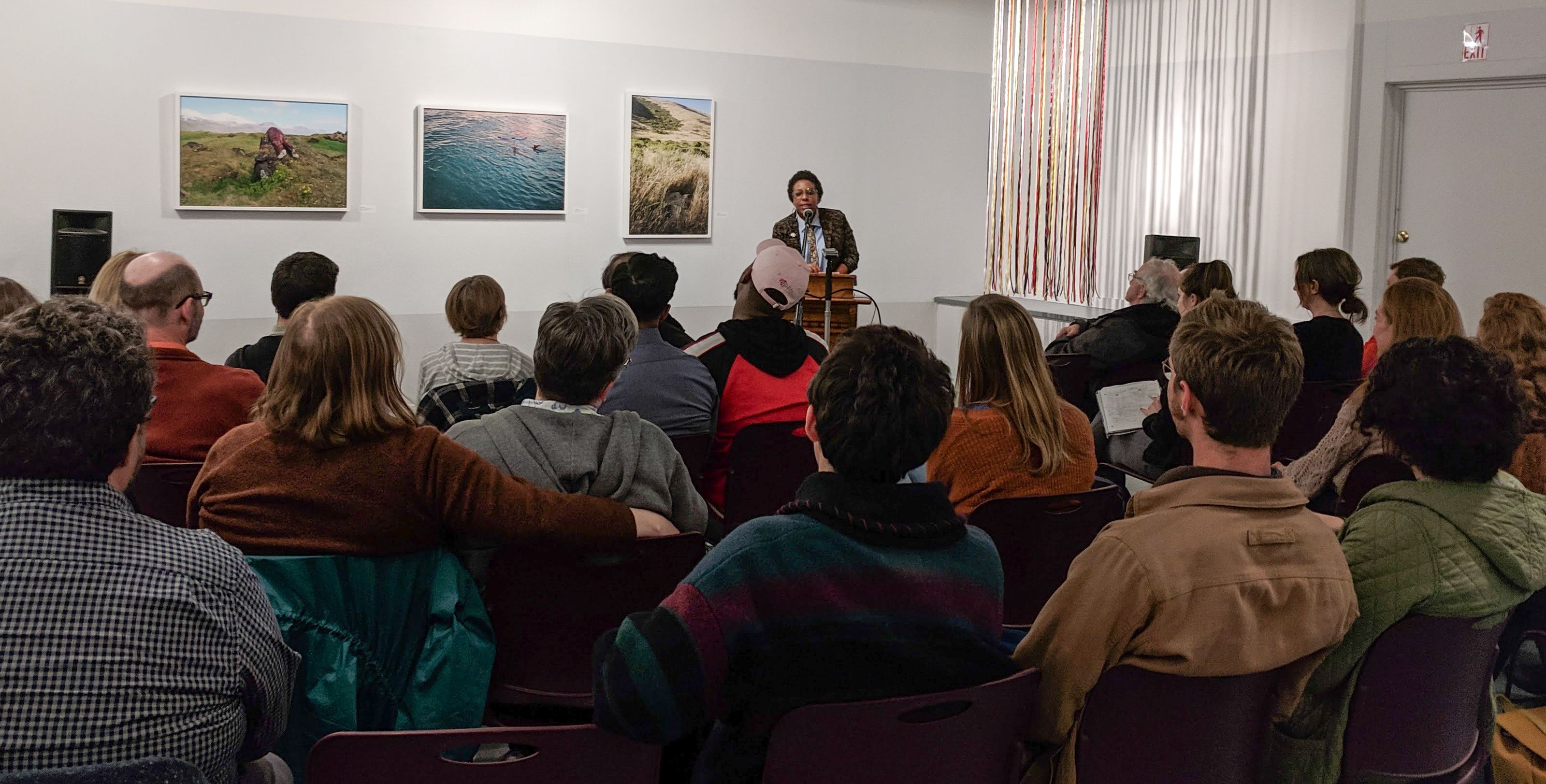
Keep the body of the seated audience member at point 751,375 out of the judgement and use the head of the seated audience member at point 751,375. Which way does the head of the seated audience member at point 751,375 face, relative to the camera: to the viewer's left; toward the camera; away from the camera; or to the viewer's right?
away from the camera

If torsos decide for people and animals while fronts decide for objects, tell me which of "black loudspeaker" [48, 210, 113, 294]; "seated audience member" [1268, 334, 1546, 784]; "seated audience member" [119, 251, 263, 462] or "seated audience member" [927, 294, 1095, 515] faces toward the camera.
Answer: the black loudspeaker

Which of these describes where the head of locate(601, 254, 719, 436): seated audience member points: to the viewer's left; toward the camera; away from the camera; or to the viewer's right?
away from the camera

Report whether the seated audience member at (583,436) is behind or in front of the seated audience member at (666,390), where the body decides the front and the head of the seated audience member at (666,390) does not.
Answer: behind

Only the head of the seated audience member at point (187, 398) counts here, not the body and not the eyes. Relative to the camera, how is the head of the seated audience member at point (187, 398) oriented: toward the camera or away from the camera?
away from the camera

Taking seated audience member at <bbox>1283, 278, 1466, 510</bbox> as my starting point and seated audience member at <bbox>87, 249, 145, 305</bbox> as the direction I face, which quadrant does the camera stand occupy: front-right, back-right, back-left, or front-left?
front-right

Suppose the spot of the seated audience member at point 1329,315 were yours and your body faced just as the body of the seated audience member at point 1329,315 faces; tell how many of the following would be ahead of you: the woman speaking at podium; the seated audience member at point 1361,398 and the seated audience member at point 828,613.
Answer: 1

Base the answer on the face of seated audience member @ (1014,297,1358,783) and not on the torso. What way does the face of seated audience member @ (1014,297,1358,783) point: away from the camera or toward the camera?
away from the camera

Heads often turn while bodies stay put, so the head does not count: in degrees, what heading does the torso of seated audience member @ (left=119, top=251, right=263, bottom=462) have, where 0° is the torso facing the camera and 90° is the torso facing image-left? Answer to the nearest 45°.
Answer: approximately 225°

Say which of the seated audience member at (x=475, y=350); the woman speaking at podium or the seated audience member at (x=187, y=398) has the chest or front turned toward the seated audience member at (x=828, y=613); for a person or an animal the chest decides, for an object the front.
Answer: the woman speaking at podium

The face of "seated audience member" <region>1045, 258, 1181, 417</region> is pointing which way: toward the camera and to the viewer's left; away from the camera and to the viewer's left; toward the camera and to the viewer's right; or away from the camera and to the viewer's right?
away from the camera and to the viewer's left

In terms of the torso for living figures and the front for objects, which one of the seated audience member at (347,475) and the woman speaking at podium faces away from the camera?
the seated audience member

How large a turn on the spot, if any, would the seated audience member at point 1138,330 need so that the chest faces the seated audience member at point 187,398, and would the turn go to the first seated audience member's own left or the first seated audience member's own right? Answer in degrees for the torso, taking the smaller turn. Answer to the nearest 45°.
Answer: approximately 90° to the first seated audience member's own left

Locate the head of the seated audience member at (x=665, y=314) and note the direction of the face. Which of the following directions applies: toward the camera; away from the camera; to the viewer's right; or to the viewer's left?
away from the camera

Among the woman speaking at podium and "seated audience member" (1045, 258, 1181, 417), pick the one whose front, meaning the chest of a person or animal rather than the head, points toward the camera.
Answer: the woman speaking at podium

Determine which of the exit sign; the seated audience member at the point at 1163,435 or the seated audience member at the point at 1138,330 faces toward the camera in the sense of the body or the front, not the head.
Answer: the exit sign

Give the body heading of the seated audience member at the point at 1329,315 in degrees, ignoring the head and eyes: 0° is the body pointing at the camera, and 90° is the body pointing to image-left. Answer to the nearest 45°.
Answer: approximately 135°
